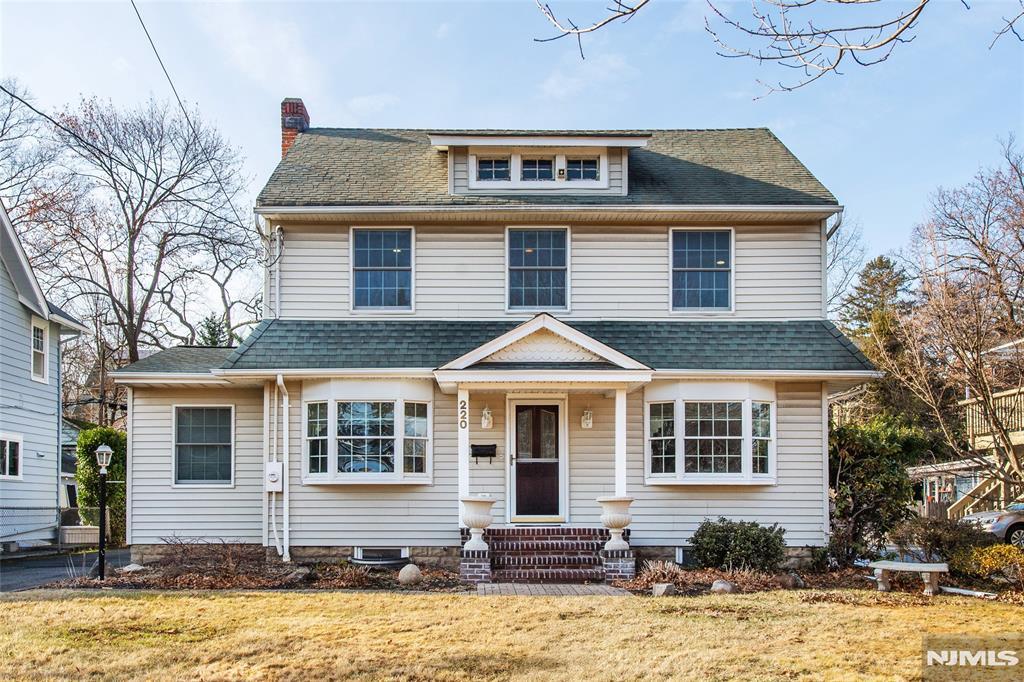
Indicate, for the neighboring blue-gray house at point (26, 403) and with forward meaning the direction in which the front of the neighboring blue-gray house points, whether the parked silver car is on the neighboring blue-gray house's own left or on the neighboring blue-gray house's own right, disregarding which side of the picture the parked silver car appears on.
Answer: on the neighboring blue-gray house's own left

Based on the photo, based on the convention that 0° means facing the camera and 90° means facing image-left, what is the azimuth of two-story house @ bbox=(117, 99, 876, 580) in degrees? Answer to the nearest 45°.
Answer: approximately 0°

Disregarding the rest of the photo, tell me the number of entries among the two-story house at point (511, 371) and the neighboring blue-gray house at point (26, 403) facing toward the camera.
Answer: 2

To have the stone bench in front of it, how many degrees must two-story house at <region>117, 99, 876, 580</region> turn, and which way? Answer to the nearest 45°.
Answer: approximately 45° to its left

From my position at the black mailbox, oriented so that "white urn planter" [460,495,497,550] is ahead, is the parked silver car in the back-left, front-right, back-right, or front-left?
back-left
